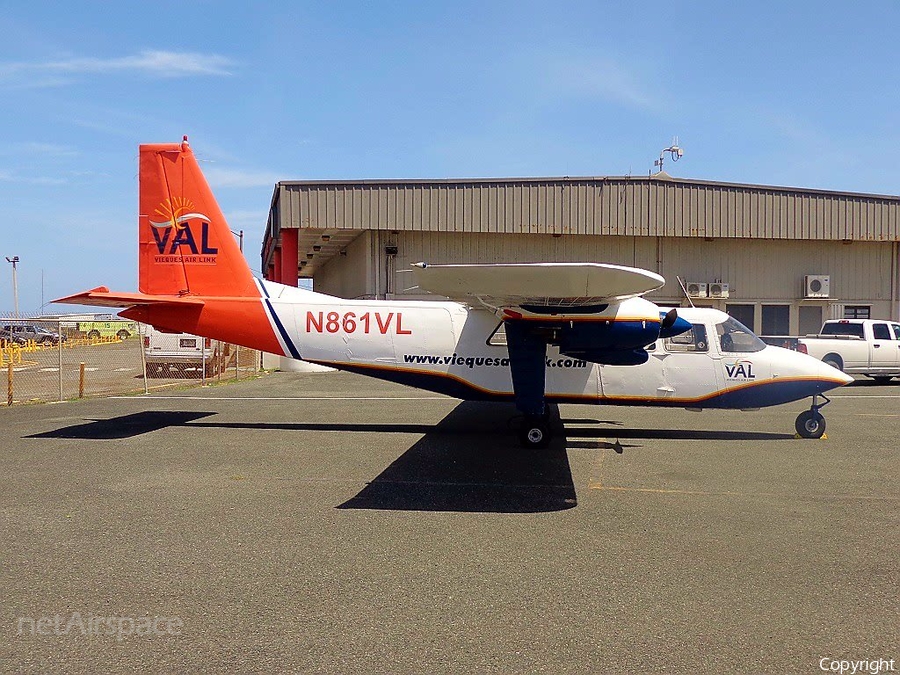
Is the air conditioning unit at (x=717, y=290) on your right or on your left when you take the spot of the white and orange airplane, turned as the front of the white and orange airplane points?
on your left

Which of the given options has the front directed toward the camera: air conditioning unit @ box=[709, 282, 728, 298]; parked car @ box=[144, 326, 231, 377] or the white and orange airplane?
the air conditioning unit

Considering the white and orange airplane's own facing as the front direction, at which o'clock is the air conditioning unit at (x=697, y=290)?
The air conditioning unit is roughly at 10 o'clock from the white and orange airplane.

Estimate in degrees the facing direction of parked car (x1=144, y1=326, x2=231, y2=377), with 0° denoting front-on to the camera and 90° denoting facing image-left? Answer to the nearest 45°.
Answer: approximately 225°

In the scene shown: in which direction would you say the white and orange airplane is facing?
to the viewer's right

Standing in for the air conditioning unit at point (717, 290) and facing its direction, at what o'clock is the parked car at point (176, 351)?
The parked car is roughly at 2 o'clock from the air conditioning unit.

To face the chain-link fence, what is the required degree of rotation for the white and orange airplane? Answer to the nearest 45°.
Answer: approximately 135° to its left

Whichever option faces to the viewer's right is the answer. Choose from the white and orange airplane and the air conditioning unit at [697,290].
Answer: the white and orange airplane

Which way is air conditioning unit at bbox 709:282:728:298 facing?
toward the camera

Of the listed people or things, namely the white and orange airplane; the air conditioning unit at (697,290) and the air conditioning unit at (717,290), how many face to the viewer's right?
1

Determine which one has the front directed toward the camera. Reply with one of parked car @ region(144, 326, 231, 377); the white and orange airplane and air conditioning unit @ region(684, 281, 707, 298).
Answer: the air conditioning unit

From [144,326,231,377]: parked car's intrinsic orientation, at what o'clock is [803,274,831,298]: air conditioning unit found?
The air conditioning unit is roughly at 2 o'clock from the parked car.

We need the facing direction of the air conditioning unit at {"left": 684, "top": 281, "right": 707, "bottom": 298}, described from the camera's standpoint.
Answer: facing the viewer
